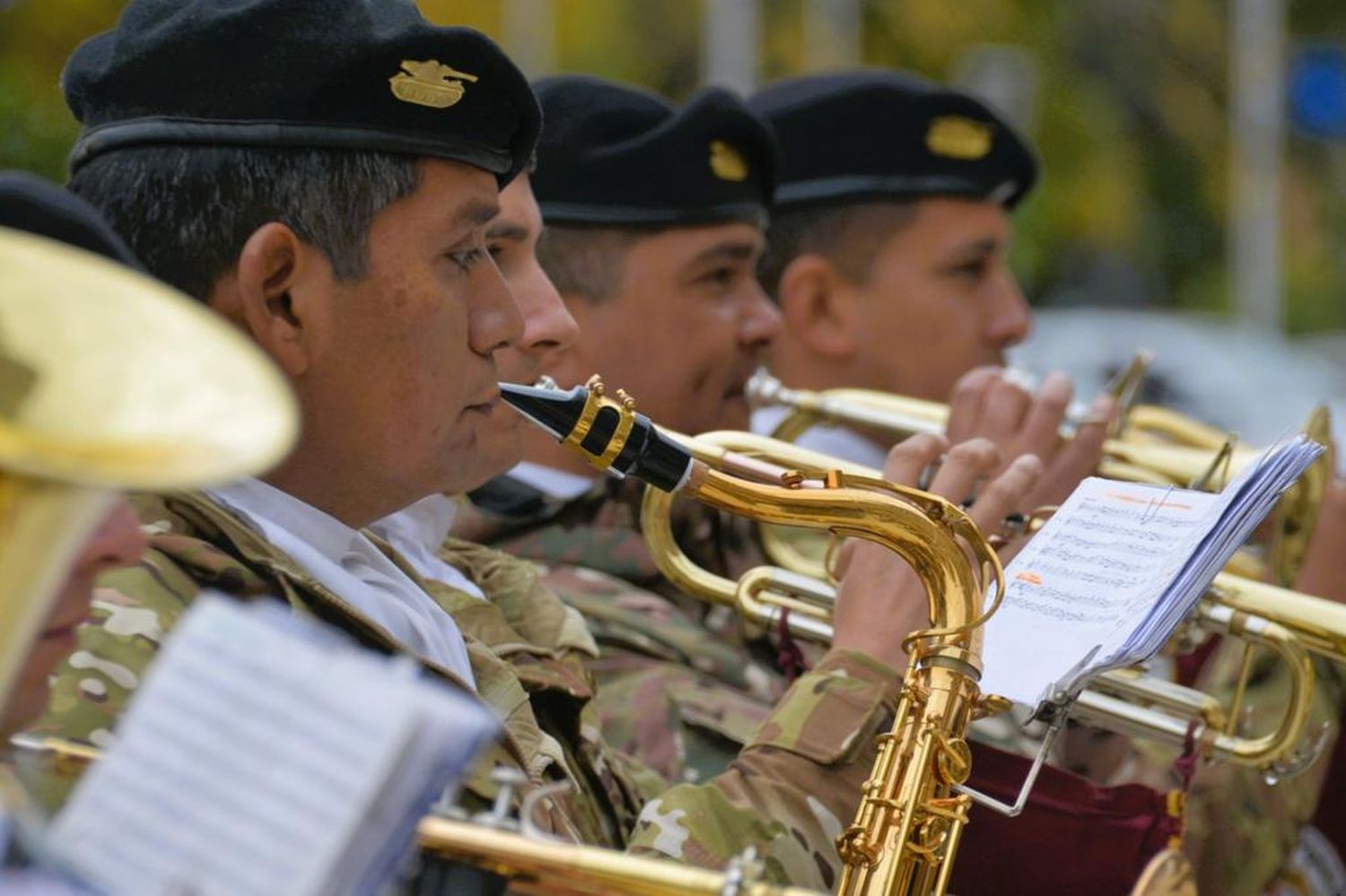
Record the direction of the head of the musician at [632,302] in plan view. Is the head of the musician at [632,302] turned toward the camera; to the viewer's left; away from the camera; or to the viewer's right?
to the viewer's right

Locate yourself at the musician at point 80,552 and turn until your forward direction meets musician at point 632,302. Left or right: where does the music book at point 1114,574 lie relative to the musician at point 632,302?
right

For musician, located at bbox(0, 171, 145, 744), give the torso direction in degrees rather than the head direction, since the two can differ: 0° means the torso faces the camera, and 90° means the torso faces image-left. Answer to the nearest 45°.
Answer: approximately 270°

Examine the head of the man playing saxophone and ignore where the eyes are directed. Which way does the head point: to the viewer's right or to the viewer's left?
to the viewer's right

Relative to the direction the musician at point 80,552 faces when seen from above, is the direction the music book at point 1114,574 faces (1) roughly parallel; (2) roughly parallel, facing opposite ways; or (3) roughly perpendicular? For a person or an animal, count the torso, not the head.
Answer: roughly parallel, facing opposite ways

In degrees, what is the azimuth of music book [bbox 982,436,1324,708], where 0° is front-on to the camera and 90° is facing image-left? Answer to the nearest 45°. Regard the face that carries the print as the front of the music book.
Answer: approximately 45°

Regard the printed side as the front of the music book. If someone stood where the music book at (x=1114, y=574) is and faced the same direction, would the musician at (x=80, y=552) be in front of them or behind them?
in front

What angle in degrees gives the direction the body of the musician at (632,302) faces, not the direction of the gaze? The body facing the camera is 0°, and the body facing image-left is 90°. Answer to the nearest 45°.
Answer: approximately 270°

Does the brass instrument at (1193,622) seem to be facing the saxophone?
no

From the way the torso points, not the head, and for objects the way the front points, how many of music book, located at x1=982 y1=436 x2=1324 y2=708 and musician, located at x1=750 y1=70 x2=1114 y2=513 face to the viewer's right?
1

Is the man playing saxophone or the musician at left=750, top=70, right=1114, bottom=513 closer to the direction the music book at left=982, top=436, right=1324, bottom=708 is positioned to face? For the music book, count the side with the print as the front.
the man playing saxophone

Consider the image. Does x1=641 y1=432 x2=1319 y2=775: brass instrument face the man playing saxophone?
no

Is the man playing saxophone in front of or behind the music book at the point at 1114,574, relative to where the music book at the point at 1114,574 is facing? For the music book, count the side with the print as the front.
in front

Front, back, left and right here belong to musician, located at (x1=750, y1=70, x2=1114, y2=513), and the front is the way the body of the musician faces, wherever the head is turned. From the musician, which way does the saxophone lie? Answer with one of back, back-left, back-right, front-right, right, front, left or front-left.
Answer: right

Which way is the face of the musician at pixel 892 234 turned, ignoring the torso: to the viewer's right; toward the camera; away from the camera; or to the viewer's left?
to the viewer's right

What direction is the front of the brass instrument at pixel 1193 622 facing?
to the viewer's right
